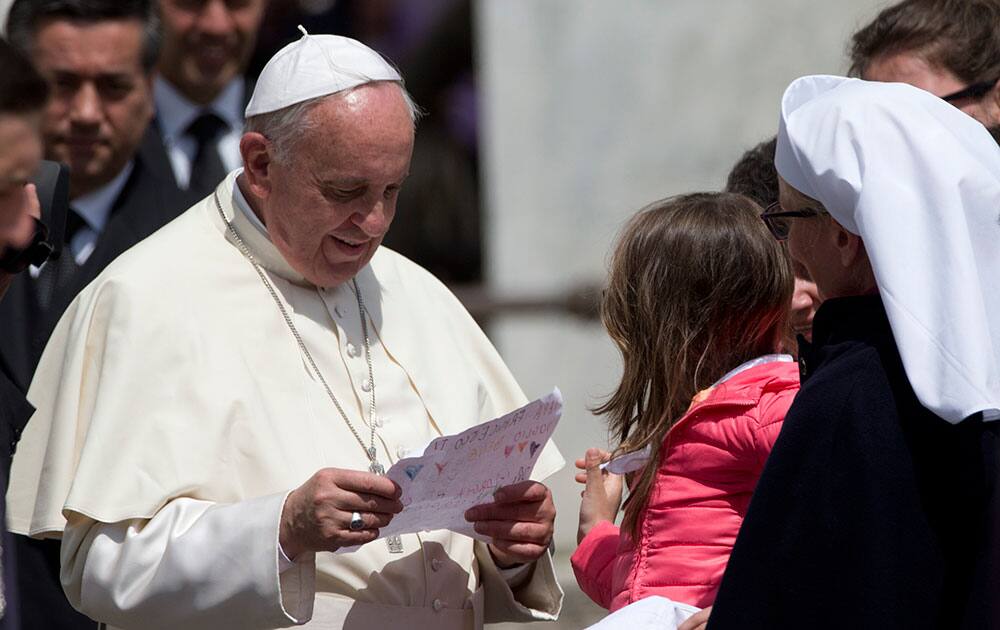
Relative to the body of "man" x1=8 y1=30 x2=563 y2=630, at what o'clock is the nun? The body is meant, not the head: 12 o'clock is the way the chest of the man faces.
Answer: The nun is roughly at 12 o'clock from the man.

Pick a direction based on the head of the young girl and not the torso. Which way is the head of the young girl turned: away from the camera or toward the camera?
away from the camera

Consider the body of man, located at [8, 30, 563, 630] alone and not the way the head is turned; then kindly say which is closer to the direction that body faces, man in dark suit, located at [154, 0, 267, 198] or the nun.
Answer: the nun

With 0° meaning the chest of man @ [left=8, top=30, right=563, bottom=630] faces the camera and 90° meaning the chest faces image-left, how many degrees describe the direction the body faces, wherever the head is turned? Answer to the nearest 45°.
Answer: approximately 315°

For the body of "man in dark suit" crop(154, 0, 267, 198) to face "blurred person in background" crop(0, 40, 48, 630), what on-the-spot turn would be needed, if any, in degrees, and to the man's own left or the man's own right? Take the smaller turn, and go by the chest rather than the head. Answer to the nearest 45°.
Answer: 0° — they already face them

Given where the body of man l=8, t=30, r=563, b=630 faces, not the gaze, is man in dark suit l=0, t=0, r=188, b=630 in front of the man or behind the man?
behind
